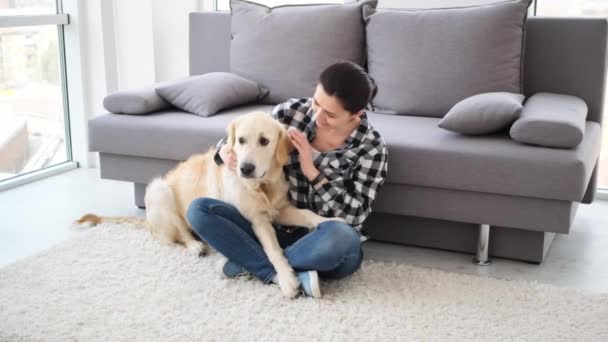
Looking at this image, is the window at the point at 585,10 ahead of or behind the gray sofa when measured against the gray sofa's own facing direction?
behind

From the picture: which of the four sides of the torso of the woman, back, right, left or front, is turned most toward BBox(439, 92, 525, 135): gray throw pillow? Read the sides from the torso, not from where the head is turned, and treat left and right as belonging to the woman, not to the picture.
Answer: back

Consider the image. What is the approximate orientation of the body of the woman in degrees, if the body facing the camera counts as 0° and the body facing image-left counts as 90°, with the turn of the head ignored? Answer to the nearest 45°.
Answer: approximately 45°

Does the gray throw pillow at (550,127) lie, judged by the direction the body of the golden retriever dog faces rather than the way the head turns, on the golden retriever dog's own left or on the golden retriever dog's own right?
on the golden retriever dog's own left

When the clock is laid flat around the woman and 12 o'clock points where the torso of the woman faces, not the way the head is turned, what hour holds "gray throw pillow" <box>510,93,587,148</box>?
The gray throw pillow is roughly at 7 o'clock from the woman.

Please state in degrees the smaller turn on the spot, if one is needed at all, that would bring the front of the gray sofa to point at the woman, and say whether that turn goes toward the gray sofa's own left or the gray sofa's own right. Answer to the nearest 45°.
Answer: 0° — it already faces them

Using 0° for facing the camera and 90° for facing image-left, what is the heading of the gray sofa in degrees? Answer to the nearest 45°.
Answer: approximately 45°

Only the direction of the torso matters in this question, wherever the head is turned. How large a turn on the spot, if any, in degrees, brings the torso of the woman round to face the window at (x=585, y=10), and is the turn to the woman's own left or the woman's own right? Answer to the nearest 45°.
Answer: approximately 180°

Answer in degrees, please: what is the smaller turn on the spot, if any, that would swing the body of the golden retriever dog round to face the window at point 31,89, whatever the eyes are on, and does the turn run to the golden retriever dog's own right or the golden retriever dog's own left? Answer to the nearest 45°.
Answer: approximately 180°

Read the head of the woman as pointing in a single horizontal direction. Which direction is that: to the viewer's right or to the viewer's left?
to the viewer's left

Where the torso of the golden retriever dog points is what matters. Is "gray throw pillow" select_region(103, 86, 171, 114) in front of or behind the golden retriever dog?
behind

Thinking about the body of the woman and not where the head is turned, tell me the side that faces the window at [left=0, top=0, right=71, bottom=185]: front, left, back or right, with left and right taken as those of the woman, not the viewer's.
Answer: right

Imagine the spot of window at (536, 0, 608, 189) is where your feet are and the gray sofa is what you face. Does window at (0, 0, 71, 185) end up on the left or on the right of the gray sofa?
right

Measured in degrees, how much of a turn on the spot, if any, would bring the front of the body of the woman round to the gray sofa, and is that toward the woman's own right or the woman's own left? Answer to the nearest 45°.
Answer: approximately 180°

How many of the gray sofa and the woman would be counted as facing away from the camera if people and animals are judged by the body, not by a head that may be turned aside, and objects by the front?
0
